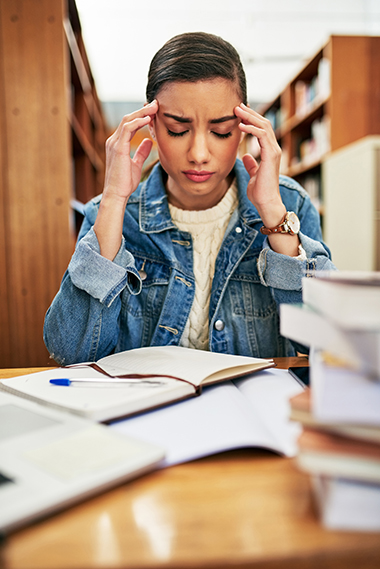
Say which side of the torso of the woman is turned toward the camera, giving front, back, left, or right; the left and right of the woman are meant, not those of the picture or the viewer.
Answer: front

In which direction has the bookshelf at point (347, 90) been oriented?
to the viewer's left

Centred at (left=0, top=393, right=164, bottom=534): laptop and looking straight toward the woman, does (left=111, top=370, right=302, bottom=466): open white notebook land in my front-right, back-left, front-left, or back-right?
front-right

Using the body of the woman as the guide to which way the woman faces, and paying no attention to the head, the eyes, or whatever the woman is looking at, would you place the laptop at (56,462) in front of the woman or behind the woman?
in front

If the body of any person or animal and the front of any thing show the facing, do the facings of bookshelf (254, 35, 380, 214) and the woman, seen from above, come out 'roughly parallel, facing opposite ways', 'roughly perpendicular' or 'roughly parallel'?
roughly perpendicular

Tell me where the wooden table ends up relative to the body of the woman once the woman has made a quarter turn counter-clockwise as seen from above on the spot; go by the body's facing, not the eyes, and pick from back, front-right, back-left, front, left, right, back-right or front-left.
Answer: right

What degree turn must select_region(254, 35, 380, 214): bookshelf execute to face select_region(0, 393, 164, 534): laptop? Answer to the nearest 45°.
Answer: approximately 90° to its left

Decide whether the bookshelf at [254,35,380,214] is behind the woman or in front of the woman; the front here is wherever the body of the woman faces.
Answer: behind

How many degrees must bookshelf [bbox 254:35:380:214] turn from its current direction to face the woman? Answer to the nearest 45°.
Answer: approximately 90° to its left

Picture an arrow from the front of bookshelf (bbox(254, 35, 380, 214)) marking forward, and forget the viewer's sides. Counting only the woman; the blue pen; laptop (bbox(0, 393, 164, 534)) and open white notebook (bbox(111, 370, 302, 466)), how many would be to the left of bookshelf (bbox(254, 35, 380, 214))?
4

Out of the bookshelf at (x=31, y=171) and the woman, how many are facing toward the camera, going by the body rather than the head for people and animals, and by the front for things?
1

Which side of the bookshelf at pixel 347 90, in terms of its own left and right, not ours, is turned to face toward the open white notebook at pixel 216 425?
left

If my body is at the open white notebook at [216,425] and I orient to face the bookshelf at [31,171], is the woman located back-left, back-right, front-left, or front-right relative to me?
front-right

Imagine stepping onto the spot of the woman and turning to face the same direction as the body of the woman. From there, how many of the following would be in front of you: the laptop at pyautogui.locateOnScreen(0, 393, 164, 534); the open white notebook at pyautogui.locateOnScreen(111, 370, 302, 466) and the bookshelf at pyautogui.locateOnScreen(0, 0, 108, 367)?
2

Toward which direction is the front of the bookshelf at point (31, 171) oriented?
to the viewer's right

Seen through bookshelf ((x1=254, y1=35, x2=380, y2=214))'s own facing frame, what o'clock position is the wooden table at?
The wooden table is roughly at 9 o'clock from the bookshelf.
